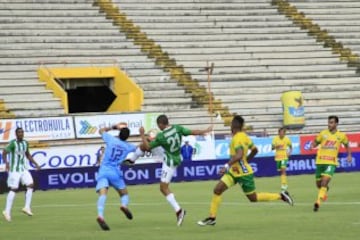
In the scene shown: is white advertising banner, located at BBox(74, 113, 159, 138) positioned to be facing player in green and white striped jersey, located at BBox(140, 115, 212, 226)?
yes

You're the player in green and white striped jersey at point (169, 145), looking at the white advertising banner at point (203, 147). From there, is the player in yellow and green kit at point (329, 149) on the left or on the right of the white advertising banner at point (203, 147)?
right

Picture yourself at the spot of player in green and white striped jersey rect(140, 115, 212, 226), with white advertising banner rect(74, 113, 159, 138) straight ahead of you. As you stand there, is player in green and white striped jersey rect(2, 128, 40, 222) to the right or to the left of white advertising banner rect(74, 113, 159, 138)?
left

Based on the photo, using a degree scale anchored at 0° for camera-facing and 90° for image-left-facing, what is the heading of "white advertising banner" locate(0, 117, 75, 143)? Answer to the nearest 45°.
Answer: approximately 0°

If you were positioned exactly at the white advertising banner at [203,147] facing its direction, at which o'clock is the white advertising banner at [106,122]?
the white advertising banner at [106,122] is roughly at 3 o'clock from the white advertising banner at [203,147].

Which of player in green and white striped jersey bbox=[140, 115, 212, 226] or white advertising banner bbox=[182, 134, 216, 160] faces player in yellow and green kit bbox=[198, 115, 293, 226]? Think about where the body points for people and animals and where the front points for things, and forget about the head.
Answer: the white advertising banner

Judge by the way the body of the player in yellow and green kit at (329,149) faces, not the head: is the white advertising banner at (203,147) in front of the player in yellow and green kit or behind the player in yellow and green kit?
behind

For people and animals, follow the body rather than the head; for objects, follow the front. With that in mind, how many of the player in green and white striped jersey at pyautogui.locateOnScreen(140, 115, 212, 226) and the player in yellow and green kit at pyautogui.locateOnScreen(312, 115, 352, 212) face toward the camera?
1
